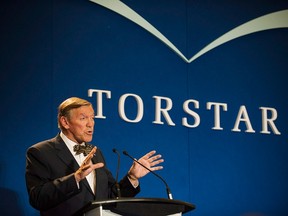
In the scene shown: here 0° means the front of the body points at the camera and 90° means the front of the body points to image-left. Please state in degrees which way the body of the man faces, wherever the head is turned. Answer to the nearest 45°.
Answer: approximately 315°

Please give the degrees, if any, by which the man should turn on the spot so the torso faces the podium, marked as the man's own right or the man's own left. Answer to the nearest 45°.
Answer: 0° — they already face it
